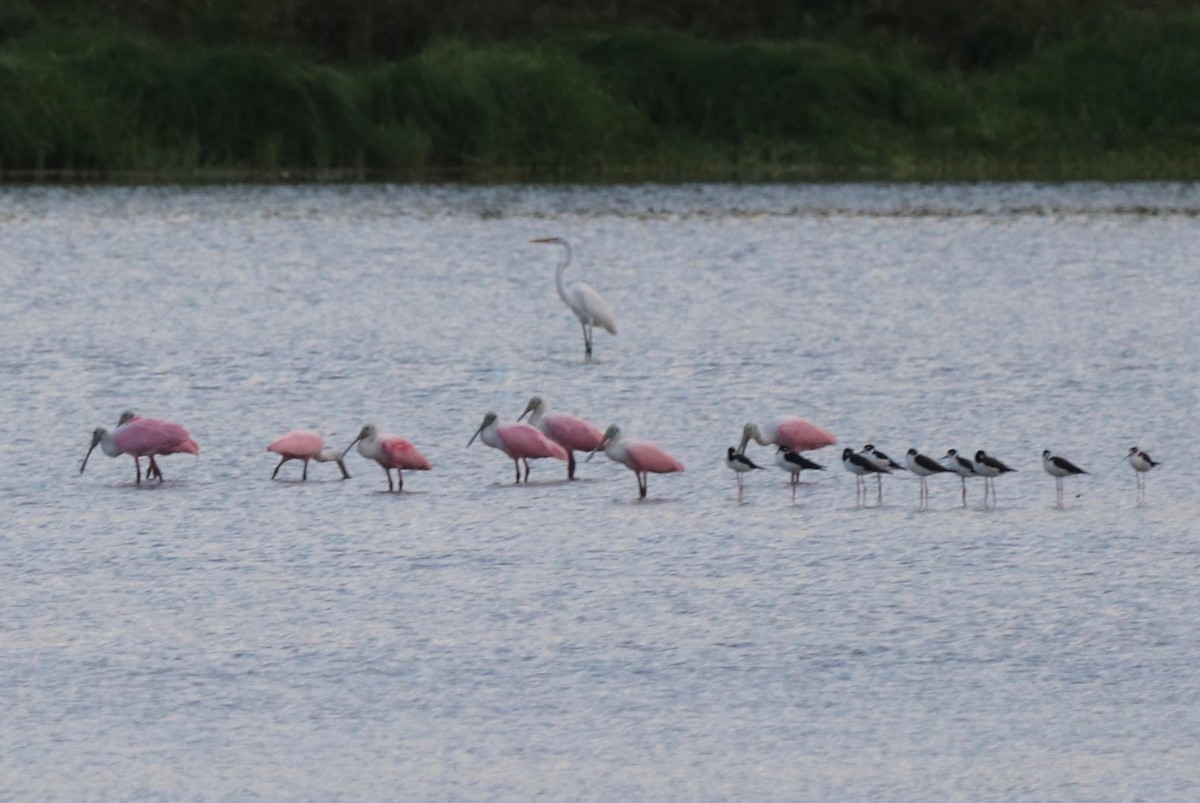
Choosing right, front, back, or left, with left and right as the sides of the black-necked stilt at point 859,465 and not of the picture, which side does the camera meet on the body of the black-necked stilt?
left

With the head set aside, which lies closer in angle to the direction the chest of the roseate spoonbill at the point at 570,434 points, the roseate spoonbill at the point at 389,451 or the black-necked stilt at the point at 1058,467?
the roseate spoonbill

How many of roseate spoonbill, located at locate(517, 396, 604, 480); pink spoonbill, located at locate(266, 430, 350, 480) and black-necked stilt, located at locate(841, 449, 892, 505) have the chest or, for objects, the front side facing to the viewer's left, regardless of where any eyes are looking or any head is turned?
2

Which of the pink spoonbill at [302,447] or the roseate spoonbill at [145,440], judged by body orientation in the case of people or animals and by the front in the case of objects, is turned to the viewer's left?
the roseate spoonbill

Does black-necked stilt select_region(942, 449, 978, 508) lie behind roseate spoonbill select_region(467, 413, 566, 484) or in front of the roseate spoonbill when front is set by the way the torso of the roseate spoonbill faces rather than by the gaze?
behind

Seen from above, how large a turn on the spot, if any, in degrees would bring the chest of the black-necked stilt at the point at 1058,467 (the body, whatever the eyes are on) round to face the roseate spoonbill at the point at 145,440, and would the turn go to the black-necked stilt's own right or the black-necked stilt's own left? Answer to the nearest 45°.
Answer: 0° — it already faces it

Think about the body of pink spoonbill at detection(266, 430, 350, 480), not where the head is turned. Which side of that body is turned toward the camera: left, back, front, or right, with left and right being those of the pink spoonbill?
right

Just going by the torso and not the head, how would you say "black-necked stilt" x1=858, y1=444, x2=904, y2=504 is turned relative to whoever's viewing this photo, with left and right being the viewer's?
facing to the left of the viewer

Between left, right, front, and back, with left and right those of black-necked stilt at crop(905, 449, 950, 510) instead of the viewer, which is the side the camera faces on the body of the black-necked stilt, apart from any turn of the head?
left

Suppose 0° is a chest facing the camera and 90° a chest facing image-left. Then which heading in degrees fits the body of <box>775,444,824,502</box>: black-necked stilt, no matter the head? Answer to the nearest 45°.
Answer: approximately 90°

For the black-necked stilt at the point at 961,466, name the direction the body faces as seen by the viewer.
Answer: to the viewer's left

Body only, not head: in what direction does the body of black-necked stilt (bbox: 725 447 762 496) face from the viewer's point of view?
to the viewer's left

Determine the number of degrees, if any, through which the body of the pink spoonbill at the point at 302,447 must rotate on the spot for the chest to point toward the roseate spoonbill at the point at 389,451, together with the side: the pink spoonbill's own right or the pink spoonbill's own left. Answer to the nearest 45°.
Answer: approximately 45° to the pink spoonbill's own right
